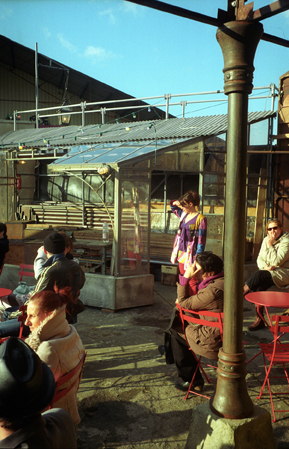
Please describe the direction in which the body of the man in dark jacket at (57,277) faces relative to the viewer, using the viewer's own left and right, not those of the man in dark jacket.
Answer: facing away from the viewer and to the left of the viewer

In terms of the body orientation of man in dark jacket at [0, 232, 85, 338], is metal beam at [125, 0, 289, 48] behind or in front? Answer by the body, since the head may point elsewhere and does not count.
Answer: behind

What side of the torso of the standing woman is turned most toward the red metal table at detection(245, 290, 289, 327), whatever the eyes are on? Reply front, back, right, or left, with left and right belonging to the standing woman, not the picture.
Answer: left

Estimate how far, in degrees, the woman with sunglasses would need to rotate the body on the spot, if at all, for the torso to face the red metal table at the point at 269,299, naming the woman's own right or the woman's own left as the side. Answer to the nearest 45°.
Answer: approximately 45° to the woman's own left

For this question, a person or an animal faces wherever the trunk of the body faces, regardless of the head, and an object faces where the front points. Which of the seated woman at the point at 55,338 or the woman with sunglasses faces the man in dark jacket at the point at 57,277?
the woman with sunglasses

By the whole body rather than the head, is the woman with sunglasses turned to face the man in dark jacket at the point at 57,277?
yes
